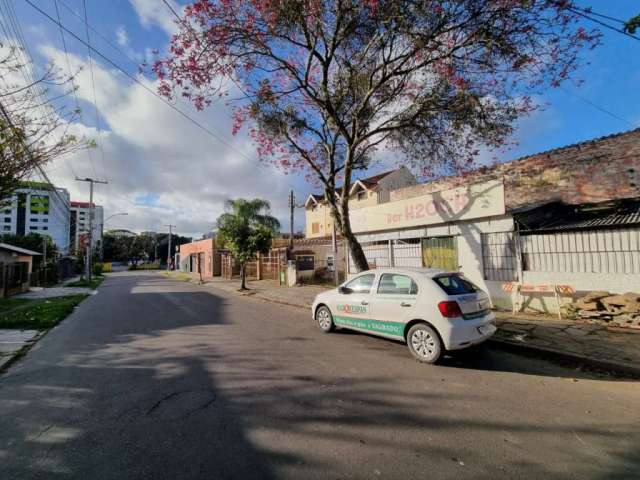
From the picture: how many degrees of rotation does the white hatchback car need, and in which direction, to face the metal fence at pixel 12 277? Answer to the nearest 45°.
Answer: approximately 45° to its left

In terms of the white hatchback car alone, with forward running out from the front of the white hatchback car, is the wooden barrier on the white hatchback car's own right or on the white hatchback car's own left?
on the white hatchback car's own right

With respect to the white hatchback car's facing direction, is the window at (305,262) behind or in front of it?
in front

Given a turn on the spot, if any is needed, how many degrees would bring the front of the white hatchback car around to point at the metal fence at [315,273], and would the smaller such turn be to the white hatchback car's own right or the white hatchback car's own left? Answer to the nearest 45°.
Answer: approximately 45° to the white hatchback car's own right

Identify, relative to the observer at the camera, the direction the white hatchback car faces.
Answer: facing away from the viewer and to the left of the viewer

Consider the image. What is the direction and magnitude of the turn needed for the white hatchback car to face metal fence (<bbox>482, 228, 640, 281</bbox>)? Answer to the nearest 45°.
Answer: approximately 90° to its right

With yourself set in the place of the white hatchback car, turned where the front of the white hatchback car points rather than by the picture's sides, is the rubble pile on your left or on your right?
on your right

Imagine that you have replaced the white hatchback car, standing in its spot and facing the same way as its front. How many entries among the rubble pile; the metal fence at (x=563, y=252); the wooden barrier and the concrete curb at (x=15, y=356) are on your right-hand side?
3

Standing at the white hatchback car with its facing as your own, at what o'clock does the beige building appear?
The beige building is roughly at 1 o'clock from the white hatchback car.

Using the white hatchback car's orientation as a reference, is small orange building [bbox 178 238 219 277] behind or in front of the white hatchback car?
in front

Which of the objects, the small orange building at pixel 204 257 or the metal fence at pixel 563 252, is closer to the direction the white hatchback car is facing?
the small orange building

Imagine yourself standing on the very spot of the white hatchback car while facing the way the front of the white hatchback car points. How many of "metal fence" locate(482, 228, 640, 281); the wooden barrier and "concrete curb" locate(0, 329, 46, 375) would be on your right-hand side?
2

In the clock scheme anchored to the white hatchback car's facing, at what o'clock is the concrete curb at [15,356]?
The concrete curb is roughly at 10 o'clock from the white hatchback car.

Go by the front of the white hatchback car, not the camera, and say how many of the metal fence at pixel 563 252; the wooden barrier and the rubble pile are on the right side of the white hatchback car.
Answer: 3

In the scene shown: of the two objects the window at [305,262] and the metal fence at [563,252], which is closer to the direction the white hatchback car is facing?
the window
